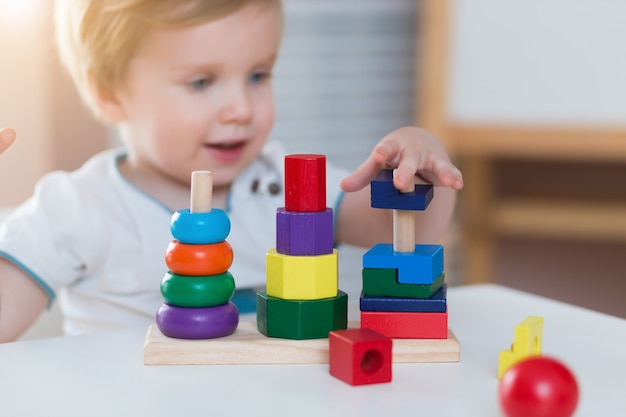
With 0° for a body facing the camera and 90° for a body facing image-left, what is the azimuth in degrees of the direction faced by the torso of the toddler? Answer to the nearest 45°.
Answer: approximately 315°

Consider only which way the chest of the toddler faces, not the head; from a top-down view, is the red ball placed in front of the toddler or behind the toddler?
in front
